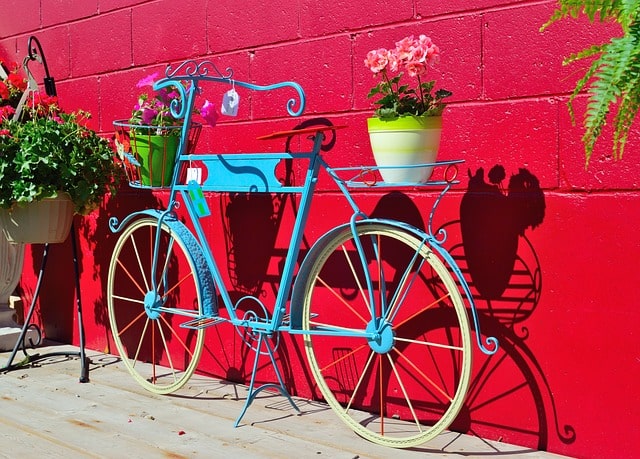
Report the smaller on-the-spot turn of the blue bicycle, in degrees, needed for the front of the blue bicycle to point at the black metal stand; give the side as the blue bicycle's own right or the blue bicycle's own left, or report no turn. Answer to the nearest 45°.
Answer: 0° — it already faces it

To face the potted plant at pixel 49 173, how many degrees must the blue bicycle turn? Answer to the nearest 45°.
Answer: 0° — it already faces it

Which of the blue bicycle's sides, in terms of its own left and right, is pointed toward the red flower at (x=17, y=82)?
front

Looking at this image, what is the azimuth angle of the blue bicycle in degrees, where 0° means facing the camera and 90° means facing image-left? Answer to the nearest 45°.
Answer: approximately 135°

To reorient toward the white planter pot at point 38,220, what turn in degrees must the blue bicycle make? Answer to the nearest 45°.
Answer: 0° — it already faces it

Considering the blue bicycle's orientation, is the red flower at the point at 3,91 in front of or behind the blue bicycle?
in front
